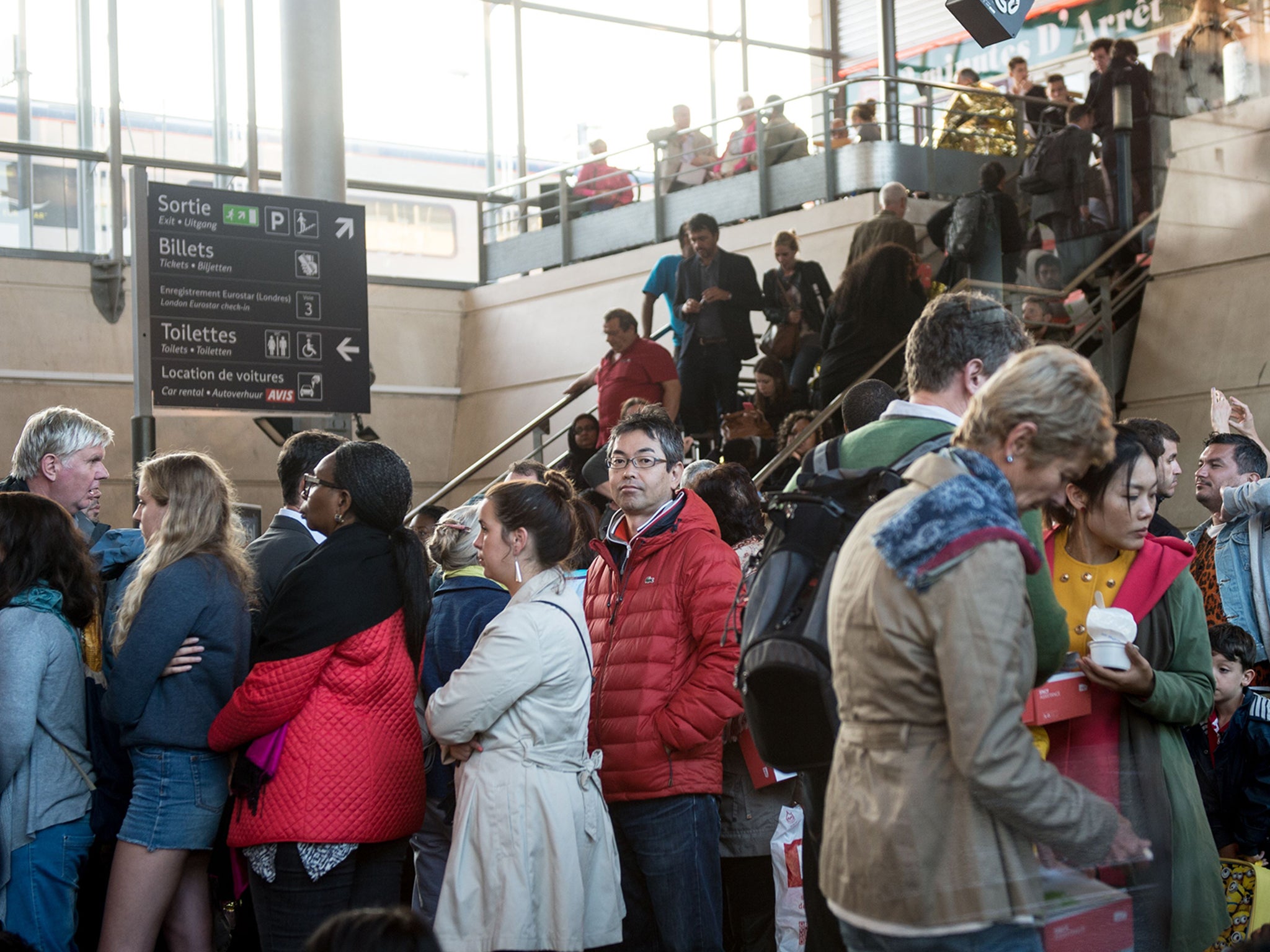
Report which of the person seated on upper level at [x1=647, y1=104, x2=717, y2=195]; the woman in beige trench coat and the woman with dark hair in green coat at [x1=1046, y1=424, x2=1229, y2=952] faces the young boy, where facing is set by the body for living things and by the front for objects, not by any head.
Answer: the person seated on upper level

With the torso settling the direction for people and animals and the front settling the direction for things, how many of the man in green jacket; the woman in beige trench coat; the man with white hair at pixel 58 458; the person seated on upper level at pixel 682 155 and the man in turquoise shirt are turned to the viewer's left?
1

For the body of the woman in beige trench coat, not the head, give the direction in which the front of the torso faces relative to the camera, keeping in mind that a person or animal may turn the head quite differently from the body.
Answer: to the viewer's left

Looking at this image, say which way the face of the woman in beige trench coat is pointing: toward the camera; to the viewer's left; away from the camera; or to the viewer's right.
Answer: to the viewer's left

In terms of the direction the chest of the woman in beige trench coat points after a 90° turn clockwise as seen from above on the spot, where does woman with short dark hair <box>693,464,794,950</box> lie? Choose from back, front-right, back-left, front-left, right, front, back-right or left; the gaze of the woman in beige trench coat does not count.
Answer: front-right

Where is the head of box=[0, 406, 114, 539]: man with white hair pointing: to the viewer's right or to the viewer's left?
to the viewer's right

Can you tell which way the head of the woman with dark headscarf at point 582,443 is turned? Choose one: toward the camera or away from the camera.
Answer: toward the camera

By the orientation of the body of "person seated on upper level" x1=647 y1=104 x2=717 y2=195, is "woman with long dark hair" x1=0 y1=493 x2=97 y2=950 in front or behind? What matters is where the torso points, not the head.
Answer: in front

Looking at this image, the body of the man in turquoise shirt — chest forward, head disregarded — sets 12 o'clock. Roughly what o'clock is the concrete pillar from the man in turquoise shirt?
The concrete pillar is roughly at 3 o'clock from the man in turquoise shirt.

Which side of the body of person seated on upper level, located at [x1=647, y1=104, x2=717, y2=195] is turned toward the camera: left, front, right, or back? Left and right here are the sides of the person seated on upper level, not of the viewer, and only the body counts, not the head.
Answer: front

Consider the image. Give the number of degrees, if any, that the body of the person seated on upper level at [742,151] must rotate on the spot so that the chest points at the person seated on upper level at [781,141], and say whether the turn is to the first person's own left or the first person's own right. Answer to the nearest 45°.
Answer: approximately 90° to the first person's own left

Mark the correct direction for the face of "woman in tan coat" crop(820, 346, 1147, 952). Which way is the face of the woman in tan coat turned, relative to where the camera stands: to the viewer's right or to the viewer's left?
to the viewer's right

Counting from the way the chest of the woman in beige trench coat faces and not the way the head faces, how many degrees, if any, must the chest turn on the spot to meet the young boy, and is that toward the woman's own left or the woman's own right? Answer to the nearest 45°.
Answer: approximately 180°

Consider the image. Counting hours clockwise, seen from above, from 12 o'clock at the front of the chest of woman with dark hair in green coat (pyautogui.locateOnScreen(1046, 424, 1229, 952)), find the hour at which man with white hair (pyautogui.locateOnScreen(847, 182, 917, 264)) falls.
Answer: The man with white hair is roughly at 4 o'clock from the woman with dark hair in green coat.

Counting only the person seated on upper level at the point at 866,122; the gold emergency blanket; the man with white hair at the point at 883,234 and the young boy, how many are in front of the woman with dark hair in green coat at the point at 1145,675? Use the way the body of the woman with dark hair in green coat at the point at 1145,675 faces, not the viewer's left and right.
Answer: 0

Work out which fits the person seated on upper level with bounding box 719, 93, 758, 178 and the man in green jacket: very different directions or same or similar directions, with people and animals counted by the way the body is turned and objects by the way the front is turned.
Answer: very different directions
